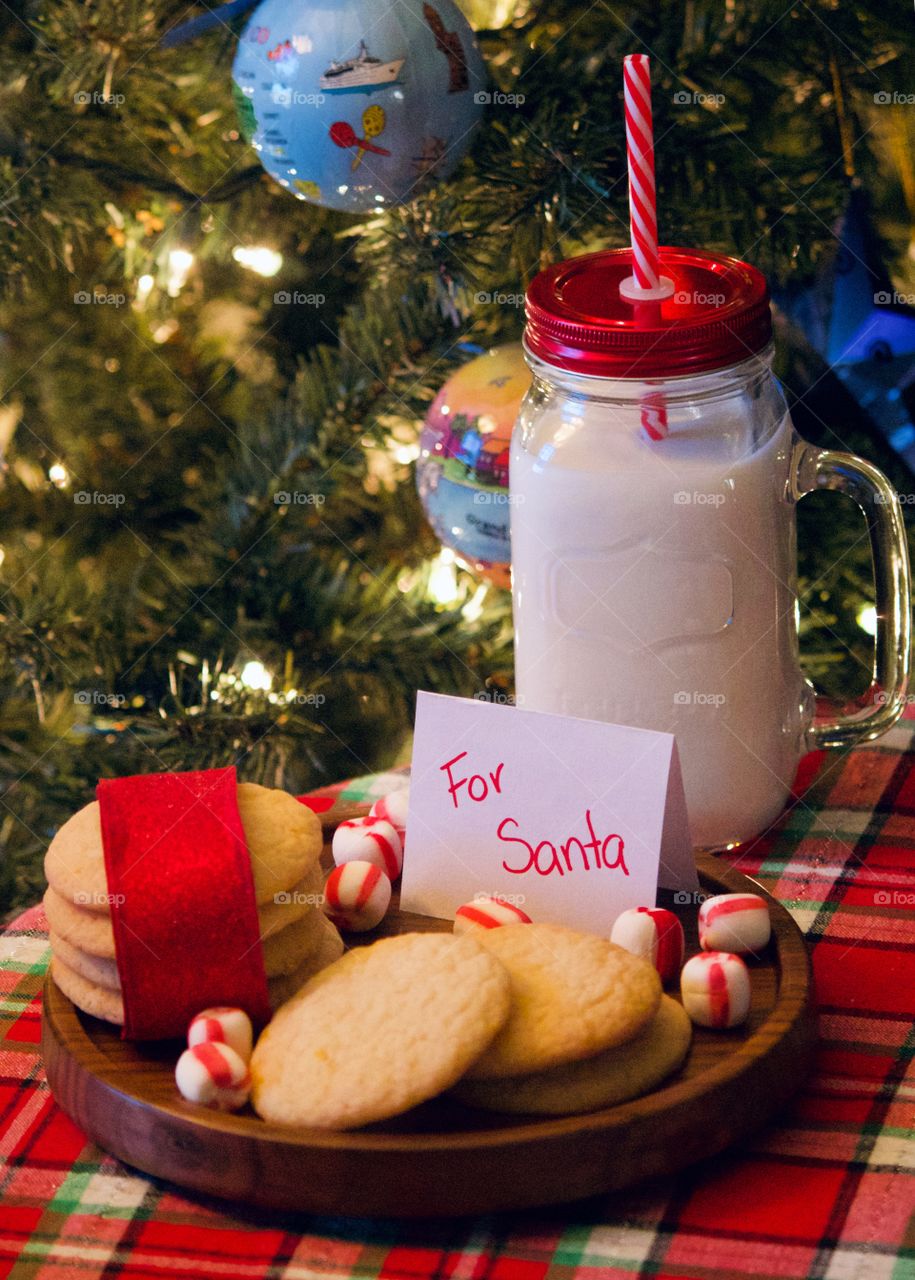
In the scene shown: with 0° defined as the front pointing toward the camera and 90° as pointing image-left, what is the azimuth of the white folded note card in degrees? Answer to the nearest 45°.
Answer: approximately 45°
